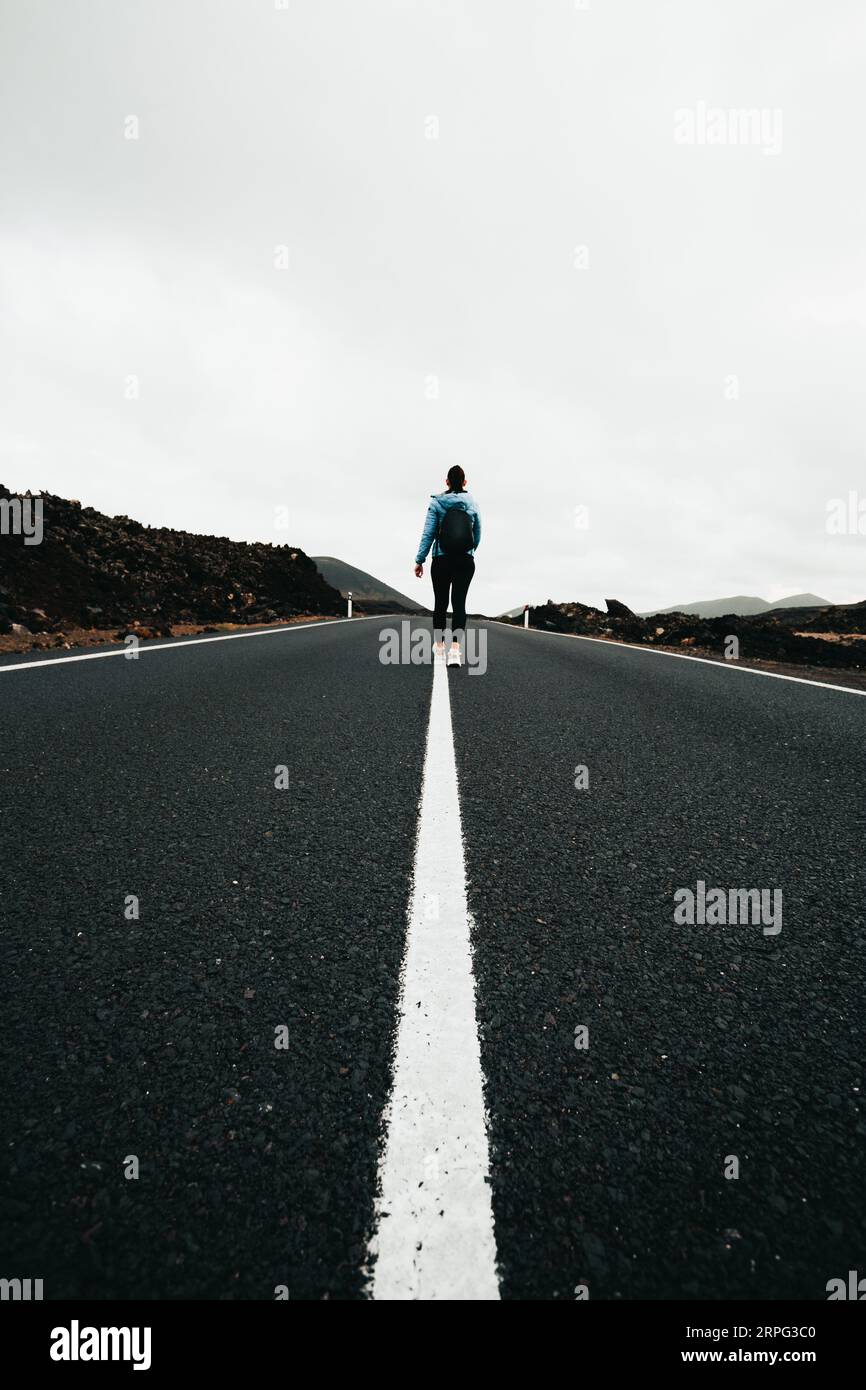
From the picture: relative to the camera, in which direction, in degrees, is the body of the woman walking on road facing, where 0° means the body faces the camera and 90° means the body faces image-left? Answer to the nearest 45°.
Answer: approximately 180°

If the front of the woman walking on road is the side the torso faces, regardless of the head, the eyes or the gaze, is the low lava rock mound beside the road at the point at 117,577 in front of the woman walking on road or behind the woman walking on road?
in front

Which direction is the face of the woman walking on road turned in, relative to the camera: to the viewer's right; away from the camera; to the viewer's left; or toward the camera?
away from the camera
